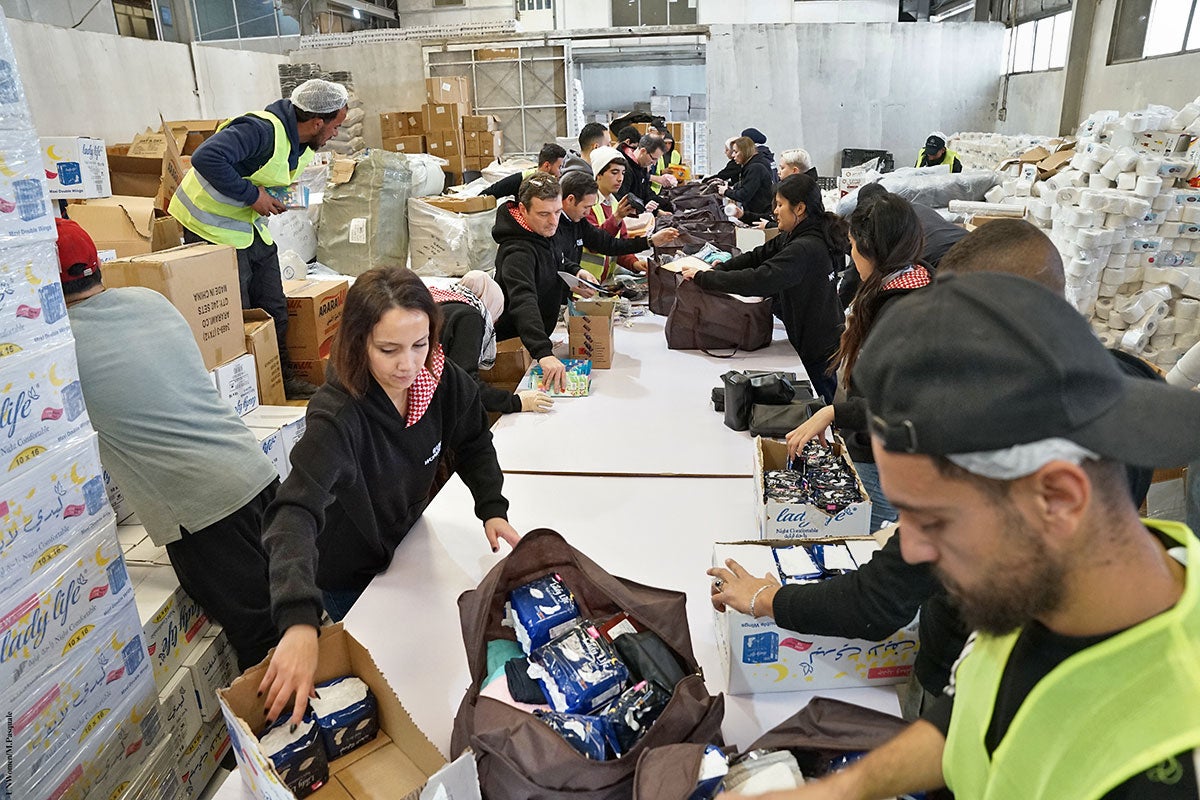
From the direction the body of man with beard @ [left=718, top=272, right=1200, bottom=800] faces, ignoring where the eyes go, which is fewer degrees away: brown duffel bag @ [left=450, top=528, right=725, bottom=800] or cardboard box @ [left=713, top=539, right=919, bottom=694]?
the brown duffel bag

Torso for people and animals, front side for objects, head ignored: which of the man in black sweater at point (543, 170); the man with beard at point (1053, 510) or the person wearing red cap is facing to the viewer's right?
the man in black sweater

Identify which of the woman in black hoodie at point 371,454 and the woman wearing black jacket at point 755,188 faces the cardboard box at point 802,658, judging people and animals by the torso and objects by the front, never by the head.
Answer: the woman in black hoodie

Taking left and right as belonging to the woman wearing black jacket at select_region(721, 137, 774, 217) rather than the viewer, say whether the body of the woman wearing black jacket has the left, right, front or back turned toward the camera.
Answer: left

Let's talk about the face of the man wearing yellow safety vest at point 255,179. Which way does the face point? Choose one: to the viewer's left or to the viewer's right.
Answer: to the viewer's right

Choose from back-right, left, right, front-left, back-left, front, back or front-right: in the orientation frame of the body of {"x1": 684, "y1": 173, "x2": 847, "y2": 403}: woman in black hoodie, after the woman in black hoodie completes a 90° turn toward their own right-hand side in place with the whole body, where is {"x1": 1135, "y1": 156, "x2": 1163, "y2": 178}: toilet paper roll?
front-right

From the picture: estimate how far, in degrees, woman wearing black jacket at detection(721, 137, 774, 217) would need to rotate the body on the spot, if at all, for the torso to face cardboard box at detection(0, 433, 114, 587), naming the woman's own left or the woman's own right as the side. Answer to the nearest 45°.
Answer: approximately 90° to the woman's own left

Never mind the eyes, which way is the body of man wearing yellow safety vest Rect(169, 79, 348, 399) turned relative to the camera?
to the viewer's right

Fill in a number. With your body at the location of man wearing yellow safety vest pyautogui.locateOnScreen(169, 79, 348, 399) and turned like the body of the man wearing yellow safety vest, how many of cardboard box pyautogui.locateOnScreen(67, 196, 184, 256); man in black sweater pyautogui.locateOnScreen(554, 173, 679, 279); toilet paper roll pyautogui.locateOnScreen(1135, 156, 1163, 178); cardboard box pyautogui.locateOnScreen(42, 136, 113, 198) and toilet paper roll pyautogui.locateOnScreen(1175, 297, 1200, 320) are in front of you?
3

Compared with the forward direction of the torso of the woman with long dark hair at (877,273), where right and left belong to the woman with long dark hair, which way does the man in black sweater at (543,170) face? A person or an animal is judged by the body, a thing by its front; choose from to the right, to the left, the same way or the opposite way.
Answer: the opposite way

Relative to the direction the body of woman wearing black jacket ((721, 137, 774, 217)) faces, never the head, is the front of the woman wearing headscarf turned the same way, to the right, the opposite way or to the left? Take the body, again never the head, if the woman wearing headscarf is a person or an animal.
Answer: the opposite way

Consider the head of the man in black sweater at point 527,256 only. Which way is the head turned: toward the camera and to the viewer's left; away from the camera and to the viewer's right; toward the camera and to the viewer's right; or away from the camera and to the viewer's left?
toward the camera and to the viewer's right

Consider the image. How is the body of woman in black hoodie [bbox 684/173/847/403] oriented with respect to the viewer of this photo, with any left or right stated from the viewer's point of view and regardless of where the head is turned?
facing to the left of the viewer

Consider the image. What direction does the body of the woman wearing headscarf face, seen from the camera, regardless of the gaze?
to the viewer's right

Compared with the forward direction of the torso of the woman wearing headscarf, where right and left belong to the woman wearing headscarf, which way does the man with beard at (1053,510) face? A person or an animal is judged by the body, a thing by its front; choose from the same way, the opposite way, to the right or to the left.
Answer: the opposite way
